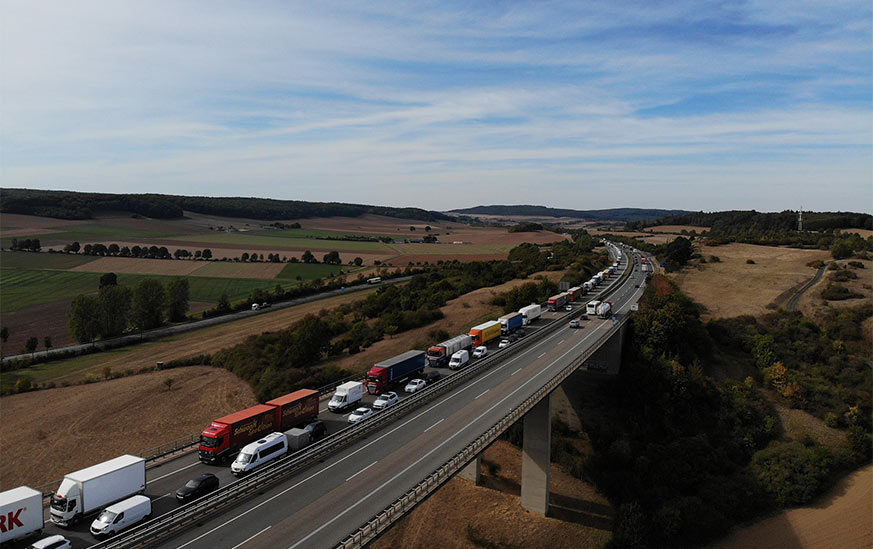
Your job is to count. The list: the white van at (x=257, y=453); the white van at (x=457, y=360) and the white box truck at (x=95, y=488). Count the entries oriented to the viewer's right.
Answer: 0

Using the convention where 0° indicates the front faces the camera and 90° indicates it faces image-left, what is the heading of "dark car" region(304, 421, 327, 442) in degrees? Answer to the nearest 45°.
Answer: approximately 45°

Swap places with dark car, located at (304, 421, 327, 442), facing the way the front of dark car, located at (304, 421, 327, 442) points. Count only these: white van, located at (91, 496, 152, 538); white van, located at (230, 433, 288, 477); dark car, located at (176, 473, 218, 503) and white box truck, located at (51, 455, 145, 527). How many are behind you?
0

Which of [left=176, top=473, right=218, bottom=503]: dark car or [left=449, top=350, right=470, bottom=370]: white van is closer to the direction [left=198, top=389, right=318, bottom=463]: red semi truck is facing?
the dark car

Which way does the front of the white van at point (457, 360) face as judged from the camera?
facing the viewer and to the left of the viewer

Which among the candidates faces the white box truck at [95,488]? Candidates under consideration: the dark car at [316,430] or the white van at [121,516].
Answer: the dark car

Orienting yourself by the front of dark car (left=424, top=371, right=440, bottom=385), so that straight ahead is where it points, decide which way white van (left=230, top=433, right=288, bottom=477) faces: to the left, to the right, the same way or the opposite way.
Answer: the same way

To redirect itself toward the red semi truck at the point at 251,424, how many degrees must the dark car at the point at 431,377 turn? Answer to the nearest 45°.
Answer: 0° — it already faces it

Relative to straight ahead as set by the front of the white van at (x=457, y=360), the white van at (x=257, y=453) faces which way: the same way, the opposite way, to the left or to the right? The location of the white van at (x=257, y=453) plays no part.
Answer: the same way

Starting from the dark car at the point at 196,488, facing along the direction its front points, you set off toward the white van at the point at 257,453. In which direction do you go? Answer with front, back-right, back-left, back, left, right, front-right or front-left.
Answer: back

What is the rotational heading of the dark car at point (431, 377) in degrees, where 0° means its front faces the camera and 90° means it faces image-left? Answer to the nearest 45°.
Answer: approximately 45°

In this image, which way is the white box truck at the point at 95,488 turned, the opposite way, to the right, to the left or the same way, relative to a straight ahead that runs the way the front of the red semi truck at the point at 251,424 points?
the same way

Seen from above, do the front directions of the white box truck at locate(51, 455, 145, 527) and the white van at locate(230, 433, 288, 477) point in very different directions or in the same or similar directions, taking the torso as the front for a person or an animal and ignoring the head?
same or similar directions

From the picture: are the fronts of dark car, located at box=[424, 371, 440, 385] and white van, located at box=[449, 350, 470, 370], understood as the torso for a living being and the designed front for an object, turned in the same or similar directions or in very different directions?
same or similar directions

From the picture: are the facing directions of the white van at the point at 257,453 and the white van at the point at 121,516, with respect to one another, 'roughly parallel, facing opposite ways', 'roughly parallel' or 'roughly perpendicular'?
roughly parallel

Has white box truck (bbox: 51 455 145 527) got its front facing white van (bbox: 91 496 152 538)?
no

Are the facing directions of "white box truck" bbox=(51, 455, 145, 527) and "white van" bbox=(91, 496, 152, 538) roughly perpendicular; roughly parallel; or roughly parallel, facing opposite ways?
roughly parallel

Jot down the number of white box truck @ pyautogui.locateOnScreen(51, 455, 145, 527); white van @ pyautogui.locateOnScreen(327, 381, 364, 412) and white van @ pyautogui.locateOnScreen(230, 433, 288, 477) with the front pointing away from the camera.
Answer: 0

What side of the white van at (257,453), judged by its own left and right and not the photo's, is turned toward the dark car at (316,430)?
back

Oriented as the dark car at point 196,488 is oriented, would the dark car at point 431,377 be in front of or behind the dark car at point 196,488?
behind

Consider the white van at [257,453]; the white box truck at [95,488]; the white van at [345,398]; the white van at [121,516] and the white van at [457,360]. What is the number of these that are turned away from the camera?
0
